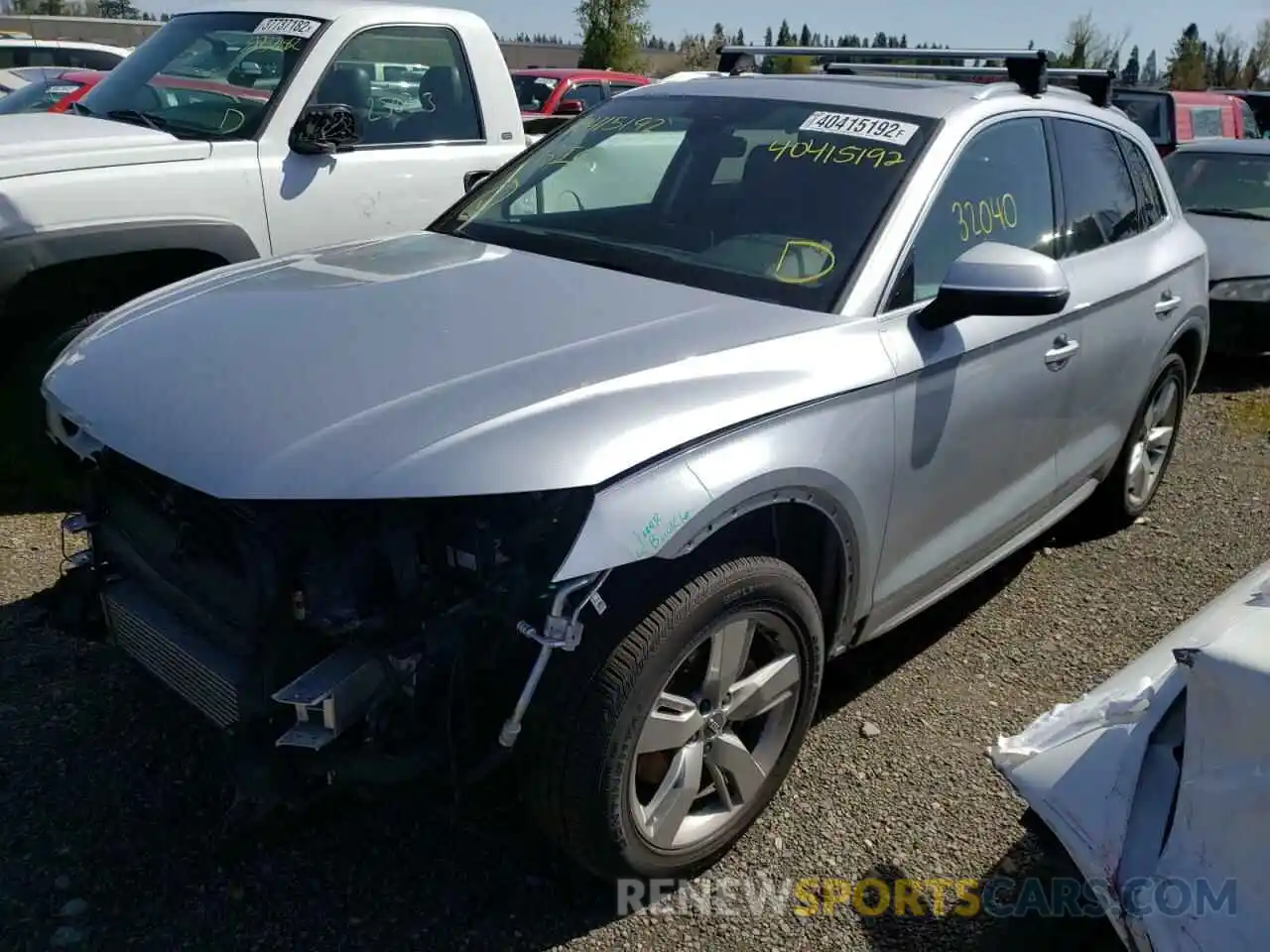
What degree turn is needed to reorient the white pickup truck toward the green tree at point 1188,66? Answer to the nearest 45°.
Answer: approximately 180°

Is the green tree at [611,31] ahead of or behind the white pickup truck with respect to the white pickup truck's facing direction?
behind

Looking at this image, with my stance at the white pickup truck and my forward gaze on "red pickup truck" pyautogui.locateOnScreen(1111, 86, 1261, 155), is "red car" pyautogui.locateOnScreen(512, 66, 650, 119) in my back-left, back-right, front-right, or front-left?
front-left

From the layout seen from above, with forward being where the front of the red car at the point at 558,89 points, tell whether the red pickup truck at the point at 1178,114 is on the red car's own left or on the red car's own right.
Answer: on the red car's own left

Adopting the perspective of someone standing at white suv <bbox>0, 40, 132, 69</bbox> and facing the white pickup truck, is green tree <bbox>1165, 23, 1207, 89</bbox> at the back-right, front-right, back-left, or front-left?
back-left

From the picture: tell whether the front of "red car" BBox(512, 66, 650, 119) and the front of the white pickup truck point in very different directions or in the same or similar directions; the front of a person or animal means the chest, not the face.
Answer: same or similar directions

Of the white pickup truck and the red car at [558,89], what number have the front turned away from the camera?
0

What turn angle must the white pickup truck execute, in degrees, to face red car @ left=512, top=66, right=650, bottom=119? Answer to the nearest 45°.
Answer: approximately 135° to its right

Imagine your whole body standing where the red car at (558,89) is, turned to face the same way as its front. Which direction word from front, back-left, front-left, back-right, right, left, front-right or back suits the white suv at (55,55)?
front-right

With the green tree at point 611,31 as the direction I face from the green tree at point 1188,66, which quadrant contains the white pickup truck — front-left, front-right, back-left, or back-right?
front-left

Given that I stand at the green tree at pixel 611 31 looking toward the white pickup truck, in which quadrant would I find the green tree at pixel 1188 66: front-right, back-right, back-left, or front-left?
back-left

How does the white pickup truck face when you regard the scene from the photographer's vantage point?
facing the viewer and to the left of the viewer

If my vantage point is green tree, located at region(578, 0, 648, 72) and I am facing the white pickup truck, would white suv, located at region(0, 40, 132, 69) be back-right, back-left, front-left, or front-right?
front-right

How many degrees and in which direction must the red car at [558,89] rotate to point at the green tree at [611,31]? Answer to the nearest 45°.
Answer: approximately 135° to its right
